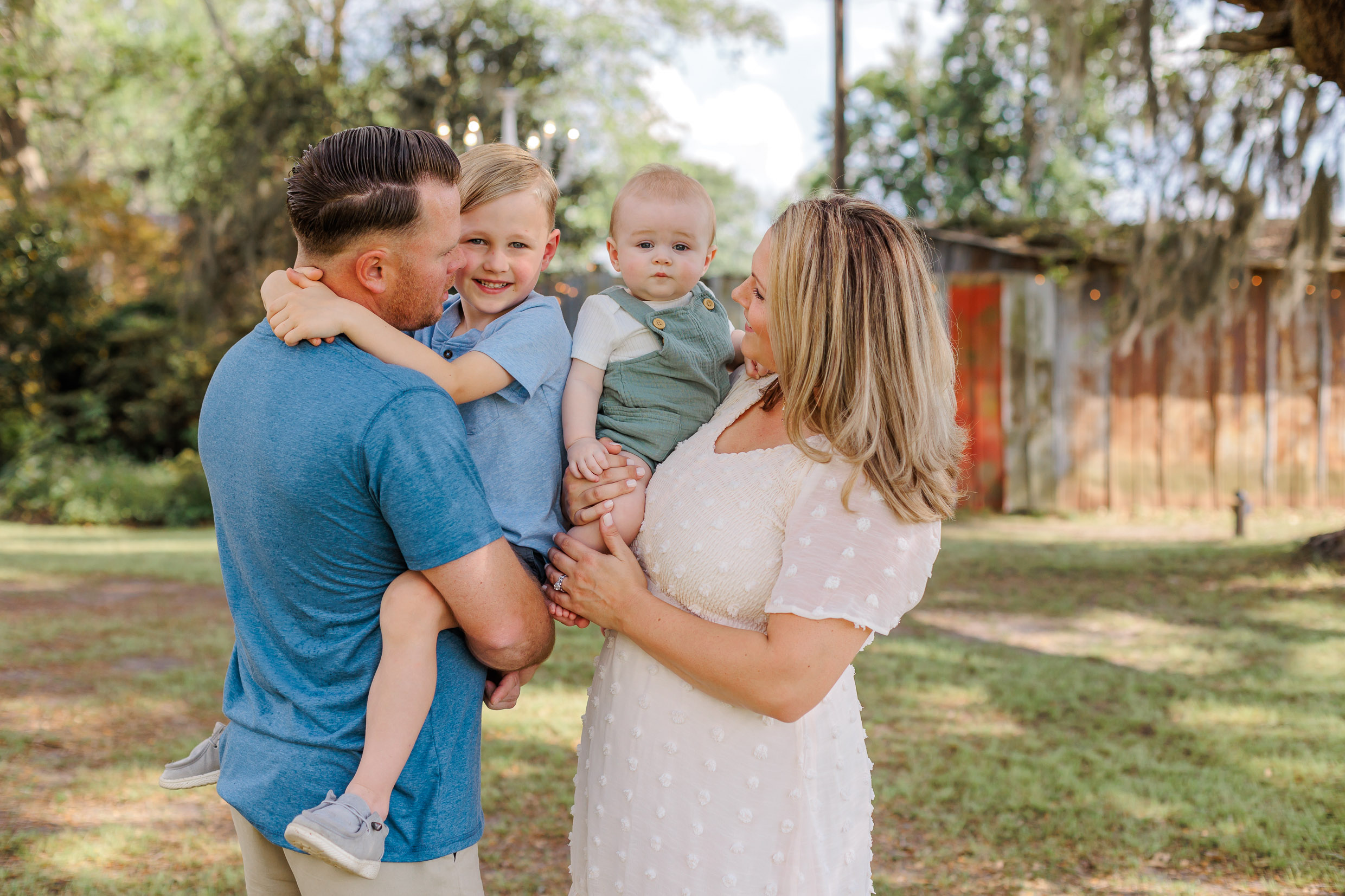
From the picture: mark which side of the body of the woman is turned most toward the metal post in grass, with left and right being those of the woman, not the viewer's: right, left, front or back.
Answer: back

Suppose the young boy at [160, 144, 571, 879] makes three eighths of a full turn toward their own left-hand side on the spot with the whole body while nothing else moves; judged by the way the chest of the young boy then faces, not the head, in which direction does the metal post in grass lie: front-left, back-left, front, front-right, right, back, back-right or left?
front-left

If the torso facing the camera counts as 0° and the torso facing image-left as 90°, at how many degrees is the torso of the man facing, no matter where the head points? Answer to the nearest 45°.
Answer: approximately 225°

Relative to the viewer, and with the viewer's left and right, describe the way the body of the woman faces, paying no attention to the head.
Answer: facing the viewer and to the left of the viewer

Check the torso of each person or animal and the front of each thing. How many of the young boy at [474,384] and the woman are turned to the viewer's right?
0

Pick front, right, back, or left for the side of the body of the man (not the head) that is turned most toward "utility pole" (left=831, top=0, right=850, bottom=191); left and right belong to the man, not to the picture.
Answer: front

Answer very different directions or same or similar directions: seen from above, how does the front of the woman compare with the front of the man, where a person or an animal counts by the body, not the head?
very different directions

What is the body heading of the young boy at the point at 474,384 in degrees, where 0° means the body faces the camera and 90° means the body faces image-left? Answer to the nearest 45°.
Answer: approximately 45°

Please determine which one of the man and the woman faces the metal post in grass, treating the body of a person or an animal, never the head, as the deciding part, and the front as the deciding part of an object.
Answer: the man

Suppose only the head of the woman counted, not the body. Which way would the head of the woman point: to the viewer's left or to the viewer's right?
to the viewer's left

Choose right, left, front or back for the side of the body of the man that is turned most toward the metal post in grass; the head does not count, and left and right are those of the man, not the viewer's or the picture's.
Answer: front

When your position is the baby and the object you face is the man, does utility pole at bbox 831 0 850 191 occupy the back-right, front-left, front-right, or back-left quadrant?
back-right
